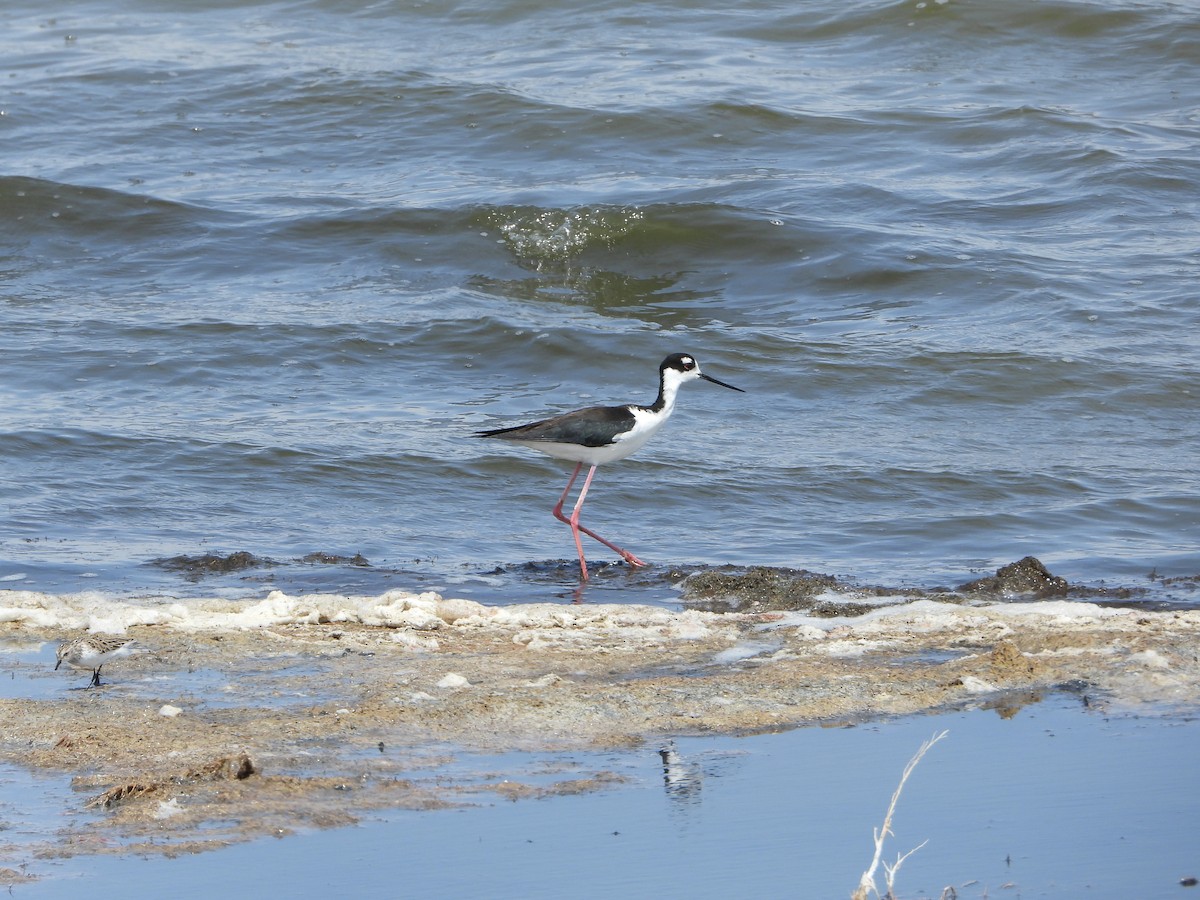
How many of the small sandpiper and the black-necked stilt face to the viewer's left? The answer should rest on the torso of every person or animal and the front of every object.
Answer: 1

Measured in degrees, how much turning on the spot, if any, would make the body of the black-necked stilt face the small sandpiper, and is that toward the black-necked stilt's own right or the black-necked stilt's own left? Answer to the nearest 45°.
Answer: approximately 135° to the black-necked stilt's own right

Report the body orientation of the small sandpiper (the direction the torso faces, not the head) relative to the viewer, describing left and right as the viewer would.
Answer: facing to the left of the viewer

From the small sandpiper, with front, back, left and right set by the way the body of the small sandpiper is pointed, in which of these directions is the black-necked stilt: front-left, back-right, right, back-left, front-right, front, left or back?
back-right

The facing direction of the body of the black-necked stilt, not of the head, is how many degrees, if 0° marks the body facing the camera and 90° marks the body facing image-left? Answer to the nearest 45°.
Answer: approximately 270°

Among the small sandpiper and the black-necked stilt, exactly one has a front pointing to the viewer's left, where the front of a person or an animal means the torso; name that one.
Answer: the small sandpiper

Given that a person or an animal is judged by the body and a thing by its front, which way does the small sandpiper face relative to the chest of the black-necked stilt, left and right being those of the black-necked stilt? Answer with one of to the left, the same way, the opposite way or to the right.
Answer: the opposite way
